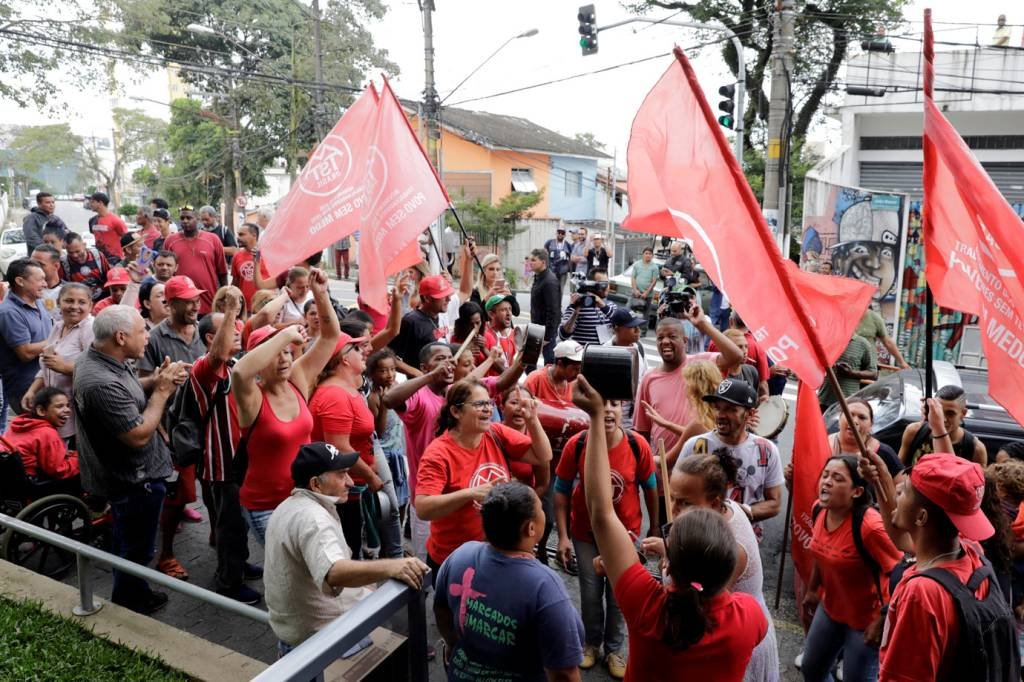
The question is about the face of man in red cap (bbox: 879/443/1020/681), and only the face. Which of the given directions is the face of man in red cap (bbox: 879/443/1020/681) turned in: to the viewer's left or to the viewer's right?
to the viewer's left

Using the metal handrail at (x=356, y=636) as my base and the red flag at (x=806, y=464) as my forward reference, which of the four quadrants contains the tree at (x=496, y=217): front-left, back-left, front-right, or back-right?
front-left

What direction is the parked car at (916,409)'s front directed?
to the viewer's left

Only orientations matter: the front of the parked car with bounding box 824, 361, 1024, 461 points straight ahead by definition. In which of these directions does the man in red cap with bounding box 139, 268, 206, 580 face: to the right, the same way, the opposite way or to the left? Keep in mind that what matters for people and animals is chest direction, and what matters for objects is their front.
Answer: the opposite way

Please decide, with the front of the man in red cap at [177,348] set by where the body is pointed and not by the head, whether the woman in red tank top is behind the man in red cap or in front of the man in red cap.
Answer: in front

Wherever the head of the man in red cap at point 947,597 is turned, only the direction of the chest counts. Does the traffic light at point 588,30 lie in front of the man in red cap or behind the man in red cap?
in front

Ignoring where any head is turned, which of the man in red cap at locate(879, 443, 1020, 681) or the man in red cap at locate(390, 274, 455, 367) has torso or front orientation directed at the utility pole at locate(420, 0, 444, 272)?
the man in red cap at locate(879, 443, 1020, 681)

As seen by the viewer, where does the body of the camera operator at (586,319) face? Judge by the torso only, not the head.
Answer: toward the camera

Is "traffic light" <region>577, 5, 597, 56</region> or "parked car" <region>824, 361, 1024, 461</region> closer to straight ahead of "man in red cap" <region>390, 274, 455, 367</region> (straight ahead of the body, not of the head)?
the parked car

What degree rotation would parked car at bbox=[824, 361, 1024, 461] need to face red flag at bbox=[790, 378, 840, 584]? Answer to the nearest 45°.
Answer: approximately 90° to its left

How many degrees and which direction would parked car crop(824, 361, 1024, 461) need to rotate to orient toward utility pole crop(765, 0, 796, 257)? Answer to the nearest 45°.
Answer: approximately 90° to its right

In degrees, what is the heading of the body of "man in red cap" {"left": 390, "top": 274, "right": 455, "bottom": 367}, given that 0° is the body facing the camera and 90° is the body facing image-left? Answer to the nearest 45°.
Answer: approximately 315°

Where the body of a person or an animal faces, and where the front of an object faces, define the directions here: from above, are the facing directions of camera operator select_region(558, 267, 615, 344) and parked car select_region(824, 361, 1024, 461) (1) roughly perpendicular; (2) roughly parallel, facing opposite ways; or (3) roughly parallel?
roughly perpendicular

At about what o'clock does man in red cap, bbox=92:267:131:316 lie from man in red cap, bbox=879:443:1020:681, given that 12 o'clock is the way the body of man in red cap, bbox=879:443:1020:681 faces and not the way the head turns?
man in red cap, bbox=92:267:131:316 is roughly at 11 o'clock from man in red cap, bbox=879:443:1020:681.

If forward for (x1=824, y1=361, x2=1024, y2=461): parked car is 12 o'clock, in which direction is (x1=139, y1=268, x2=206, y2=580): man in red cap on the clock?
The man in red cap is roughly at 11 o'clock from the parked car.
